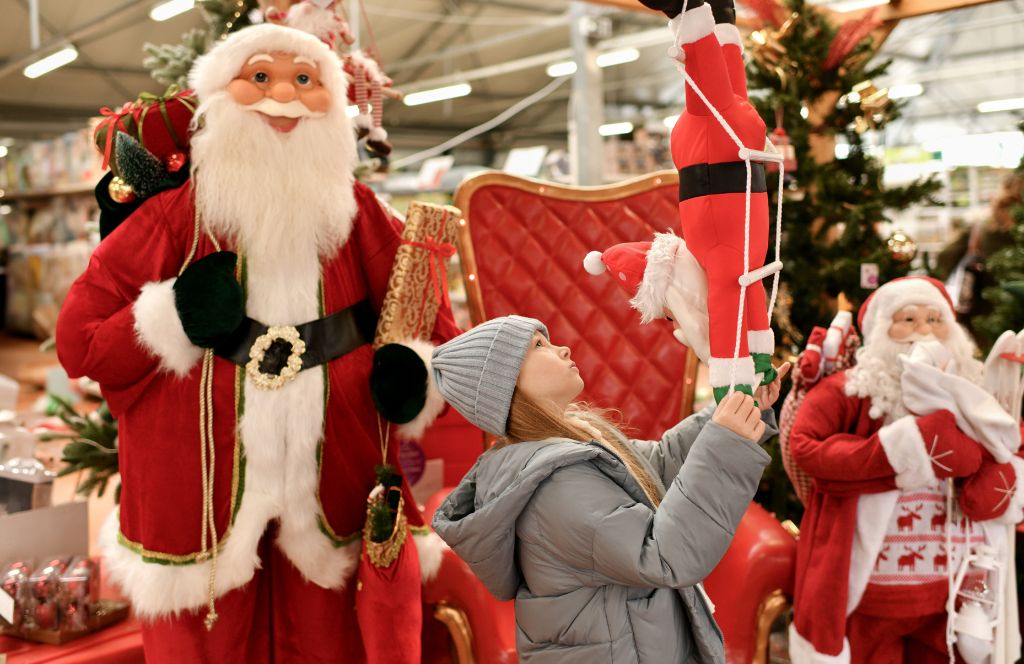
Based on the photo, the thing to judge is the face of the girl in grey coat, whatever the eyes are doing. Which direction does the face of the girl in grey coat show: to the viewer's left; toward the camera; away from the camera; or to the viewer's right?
to the viewer's right

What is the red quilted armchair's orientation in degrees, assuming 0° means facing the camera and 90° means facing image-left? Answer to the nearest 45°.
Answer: approximately 0°

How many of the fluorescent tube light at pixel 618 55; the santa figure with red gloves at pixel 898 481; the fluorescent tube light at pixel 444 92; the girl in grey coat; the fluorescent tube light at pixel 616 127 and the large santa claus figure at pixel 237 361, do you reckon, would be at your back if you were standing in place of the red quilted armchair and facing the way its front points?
3

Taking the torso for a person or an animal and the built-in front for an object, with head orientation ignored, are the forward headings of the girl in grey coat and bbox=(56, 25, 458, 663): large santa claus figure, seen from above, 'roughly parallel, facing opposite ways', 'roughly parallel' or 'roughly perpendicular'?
roughly perpendicular

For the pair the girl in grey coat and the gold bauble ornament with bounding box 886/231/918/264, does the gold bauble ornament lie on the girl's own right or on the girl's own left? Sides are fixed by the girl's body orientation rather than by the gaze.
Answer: on the girl's own left

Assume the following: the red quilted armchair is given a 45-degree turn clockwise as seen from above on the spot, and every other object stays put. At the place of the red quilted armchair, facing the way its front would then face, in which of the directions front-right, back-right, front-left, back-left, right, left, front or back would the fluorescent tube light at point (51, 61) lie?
right

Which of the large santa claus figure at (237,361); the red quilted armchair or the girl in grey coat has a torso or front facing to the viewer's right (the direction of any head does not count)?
the girl in grey coat

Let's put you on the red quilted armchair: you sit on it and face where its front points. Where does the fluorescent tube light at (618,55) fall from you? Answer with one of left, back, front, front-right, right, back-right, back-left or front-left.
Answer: back

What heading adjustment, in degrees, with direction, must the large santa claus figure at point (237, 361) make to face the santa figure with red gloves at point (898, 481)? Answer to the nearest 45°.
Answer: approximately 90° to its left

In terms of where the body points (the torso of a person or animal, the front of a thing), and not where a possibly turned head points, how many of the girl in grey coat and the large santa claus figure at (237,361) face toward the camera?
1

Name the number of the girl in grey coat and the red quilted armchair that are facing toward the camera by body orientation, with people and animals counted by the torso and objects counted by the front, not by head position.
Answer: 1

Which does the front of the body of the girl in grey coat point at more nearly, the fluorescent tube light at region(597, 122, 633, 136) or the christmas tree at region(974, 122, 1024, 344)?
the christmas tree

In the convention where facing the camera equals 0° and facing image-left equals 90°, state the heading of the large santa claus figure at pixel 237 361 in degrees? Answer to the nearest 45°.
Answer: approximately 0°

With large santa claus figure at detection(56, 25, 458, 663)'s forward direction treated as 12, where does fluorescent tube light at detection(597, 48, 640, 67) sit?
The fluorescent tube light is roughly at 7 o'clock from the large santa claus figure.
